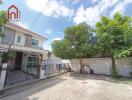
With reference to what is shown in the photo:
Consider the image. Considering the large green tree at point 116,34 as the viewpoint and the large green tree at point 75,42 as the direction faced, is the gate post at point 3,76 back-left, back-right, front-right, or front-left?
front-left

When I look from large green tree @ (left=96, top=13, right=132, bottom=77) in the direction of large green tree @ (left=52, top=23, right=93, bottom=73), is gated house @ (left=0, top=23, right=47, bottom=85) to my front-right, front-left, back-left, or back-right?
front-left

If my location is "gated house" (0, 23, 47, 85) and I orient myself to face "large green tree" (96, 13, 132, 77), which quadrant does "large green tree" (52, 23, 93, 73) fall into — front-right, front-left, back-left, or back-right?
front-left

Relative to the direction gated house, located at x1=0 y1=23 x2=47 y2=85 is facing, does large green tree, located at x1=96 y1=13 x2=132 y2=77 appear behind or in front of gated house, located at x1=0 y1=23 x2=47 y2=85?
in front

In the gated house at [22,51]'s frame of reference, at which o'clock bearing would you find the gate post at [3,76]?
The gate post is roughly at 2 o'clock from the gated house.

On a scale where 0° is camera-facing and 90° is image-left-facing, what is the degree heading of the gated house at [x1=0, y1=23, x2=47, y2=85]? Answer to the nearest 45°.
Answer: approximately 315°

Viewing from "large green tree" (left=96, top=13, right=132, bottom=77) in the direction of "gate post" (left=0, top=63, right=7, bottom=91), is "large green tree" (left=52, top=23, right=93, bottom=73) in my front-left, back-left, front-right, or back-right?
front-right

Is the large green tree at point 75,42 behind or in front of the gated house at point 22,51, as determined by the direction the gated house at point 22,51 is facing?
in front
